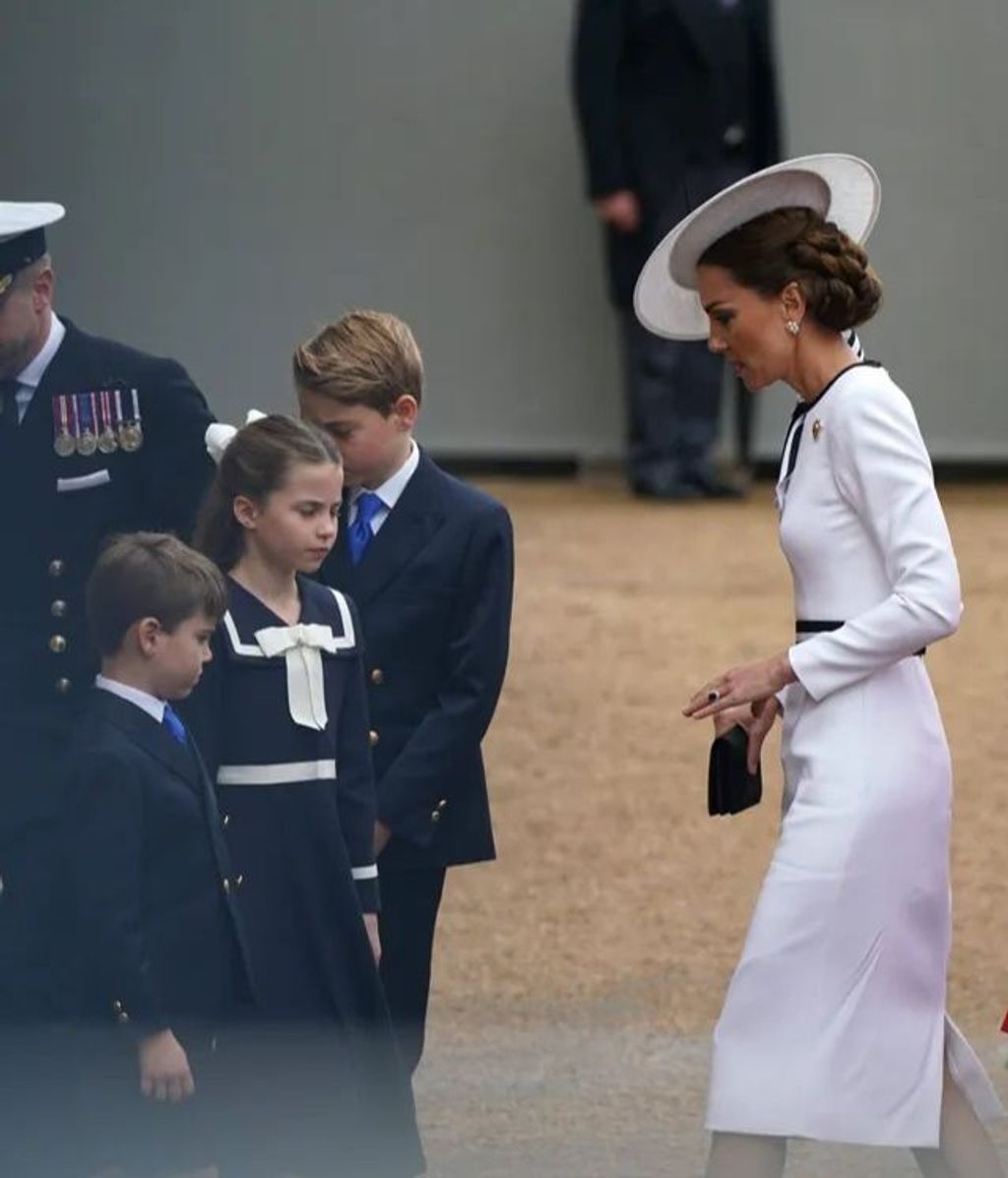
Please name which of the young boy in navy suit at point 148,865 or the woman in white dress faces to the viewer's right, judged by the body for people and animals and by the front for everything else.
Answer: the young boy in navy suit

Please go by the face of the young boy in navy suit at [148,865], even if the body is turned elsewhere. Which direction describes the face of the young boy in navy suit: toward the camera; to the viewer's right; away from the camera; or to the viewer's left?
to the viewer's right

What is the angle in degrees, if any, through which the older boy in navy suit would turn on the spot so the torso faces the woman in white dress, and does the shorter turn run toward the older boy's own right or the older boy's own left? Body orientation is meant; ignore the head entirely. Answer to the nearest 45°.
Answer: approximately 90° to the older boy's own left

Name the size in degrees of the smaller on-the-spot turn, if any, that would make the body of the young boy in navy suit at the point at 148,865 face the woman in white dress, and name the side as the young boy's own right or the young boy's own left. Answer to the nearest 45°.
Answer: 0° — they already face them

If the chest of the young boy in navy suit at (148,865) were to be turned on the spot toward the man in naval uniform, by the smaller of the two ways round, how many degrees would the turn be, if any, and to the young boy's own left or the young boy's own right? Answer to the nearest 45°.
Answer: approximately 90° to the young boy's own left

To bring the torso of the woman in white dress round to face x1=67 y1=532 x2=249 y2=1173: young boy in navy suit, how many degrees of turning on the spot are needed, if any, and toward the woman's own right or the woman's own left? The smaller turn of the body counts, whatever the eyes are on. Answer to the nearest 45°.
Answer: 0° — they already face them

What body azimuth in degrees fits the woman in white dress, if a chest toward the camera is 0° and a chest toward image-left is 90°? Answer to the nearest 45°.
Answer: approximately 90°

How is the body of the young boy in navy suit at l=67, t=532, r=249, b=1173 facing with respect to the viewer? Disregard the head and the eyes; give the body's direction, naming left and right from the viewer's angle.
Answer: facing to the right of the viewer
